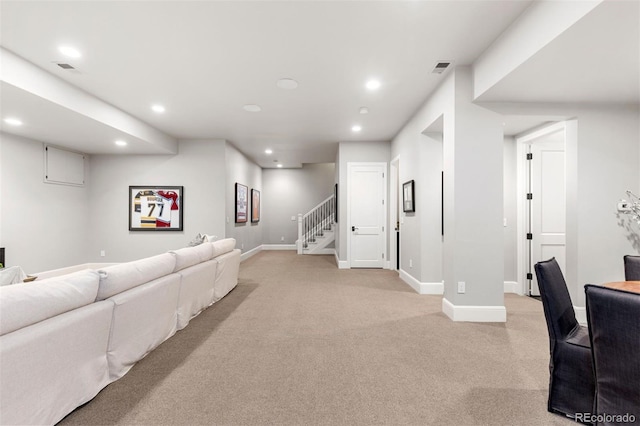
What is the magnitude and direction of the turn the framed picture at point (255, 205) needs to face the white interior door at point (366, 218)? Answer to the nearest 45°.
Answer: approximately 45° to its right

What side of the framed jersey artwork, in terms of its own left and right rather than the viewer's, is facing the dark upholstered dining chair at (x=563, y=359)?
front

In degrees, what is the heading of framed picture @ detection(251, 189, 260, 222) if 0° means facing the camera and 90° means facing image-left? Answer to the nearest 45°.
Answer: approximately 270°

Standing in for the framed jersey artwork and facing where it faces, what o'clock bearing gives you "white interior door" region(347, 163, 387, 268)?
The white interior door is roughly at 10 o'clock from the framed jersey artwork.

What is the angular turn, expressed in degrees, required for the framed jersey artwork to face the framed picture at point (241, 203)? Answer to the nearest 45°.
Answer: approximately 90° to its left

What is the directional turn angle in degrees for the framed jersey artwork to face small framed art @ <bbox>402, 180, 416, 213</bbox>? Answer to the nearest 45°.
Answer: approximately 45° to its left

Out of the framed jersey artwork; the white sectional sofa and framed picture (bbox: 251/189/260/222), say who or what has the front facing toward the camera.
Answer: the framed jersey artwork

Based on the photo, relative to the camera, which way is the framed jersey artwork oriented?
toward the camera

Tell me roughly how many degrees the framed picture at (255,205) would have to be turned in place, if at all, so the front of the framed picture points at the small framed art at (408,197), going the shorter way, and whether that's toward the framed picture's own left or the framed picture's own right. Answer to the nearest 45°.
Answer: approximately 45° to the framed picture's own right

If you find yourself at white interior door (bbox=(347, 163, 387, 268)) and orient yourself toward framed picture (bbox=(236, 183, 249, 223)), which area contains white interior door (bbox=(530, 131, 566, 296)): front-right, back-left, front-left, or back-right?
back-left

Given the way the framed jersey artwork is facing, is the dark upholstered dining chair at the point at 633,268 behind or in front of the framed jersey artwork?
in front

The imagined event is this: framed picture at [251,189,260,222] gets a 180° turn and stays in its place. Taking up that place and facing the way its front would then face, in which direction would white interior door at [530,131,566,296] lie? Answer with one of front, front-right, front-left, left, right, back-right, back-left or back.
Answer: back-left
